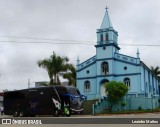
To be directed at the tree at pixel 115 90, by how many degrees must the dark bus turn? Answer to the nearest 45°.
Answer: approximately 90° to its left

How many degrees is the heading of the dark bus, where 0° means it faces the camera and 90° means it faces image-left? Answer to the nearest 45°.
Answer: approximately 315°

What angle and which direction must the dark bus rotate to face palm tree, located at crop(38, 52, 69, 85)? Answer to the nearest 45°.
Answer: approximately 135° to its left

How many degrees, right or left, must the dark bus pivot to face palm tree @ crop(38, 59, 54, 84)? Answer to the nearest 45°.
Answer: approximately 135° to its left
